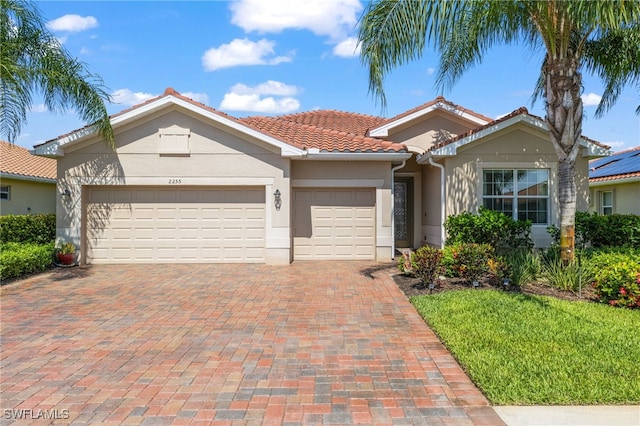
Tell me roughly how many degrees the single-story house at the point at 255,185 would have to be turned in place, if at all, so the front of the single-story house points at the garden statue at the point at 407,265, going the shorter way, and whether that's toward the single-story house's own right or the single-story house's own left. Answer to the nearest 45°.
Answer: approximately 45° to the single-story house's own left

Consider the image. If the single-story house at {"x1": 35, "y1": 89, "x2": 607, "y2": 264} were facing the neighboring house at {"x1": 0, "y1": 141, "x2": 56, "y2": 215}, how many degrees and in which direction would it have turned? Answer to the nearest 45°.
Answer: approximately 135° to its right

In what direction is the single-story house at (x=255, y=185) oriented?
toward the camera

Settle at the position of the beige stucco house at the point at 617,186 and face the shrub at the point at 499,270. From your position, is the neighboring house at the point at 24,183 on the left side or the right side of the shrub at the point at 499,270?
right

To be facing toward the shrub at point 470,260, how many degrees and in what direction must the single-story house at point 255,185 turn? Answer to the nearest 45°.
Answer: approximately 45° to its left

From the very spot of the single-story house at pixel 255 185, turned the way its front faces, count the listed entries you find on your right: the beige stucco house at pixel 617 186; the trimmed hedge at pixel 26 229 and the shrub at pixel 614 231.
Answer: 1

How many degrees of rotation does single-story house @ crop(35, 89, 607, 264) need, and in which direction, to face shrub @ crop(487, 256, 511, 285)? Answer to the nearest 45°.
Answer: approximately 45° to its left

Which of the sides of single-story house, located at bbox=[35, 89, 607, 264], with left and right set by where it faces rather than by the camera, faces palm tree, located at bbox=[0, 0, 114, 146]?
right

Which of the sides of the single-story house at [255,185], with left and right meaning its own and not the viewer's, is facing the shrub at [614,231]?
left

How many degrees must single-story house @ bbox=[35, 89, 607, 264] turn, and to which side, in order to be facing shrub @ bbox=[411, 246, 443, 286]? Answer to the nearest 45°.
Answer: approximately 45° to its left

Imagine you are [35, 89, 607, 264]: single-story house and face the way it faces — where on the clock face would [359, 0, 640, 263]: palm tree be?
The palm tree is roughly at 10 o'clock from the single-story house.

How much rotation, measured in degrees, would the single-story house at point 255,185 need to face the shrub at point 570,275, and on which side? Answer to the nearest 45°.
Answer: approximately 45° to its left

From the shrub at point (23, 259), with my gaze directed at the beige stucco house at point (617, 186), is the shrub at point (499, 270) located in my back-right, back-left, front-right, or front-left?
front-right

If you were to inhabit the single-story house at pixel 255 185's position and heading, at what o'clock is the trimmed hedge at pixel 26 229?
The trimmed hedge is roughly at 3 o'clock from the single-story house.

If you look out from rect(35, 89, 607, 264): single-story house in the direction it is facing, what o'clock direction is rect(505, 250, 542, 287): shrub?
The shrub is roughly at 10 o'clock from the single-story house.
